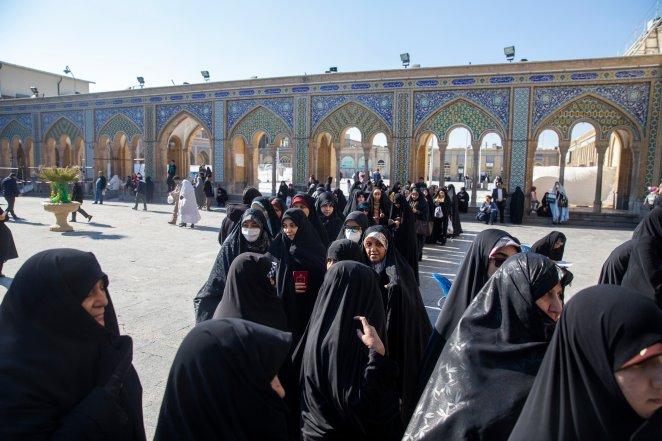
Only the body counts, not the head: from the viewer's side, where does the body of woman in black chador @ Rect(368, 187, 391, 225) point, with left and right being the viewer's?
facing the viewer

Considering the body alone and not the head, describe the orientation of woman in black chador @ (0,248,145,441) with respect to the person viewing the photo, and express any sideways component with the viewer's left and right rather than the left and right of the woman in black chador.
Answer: facing to the right of the viewer

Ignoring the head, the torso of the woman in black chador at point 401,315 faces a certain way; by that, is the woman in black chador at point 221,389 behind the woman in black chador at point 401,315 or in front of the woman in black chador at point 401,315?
in front

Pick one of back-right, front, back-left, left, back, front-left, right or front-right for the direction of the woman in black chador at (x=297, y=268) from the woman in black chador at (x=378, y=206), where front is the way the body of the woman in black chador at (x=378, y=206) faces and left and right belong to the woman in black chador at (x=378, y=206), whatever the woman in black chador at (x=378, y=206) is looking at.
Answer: front

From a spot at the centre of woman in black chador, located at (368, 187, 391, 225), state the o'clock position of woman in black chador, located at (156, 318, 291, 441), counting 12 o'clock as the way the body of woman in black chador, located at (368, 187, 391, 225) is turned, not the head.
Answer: woman in black chador, located at (156, 318, 291, 441) is roughly at 12 o'clock from woman in black chador, located at (368, 187, 391, 225).

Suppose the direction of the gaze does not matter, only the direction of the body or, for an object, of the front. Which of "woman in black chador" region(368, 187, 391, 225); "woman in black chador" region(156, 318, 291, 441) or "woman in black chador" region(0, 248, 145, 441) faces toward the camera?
"woman in black chador" region(368, 187, 391, 225)

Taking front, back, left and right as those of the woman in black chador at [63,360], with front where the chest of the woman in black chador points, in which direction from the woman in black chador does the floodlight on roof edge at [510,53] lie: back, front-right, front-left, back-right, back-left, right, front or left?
front-left

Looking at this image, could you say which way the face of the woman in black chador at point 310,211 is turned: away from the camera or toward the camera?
toward the camera

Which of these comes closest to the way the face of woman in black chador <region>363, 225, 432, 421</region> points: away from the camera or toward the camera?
toward the camera

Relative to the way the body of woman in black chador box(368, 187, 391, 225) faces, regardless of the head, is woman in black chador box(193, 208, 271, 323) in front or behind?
in front

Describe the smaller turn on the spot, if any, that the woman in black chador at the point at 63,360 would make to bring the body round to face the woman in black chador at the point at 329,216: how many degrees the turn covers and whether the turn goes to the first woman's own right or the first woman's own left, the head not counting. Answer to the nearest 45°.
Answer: approximately 45° to the first woman's own left
